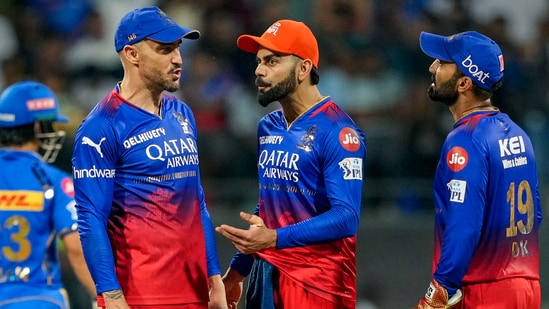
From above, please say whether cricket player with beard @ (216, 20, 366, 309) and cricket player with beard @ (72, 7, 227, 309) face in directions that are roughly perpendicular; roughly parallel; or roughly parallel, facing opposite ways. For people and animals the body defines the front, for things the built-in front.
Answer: roughly perpendicular

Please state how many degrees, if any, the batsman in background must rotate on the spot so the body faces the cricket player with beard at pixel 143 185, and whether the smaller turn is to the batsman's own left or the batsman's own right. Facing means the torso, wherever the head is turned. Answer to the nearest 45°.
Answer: approximately 90° to the batsman's own right

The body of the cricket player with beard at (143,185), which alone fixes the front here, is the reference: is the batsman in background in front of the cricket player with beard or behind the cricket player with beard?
behind

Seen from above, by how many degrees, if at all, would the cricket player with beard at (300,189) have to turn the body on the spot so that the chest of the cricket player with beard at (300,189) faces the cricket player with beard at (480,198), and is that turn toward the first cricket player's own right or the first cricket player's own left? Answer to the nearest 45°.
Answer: approximately 135° to the first cricket player's own left

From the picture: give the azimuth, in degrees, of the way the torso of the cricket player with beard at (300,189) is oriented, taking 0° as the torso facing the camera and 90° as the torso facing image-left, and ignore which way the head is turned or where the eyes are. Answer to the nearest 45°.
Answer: approximately 45°

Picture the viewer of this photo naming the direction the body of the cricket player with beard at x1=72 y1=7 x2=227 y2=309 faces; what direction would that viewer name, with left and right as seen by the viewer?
facing the viewer and to the right of the viewer

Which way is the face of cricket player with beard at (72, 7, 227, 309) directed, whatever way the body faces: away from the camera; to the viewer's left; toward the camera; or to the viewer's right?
to the viewer's right

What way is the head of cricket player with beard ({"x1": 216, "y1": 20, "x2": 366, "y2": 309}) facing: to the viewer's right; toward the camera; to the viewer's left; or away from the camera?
to the viewer's left

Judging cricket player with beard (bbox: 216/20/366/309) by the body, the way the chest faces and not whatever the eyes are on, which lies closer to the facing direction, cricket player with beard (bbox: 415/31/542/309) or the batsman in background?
the batsman in background

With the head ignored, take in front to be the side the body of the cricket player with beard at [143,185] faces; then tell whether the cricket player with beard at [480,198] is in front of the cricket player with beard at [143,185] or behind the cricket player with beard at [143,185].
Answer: in front

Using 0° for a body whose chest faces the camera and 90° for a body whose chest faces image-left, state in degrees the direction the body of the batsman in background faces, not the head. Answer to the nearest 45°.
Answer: approximately 225°

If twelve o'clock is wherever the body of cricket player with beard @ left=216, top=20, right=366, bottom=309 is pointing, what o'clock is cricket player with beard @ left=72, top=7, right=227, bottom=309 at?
cricket player with beard @ left=72, top=7, right=227, bottom=309 is roughly at 1 o'clock from cricket player with beard @ left=216, top=20, right=366, bottom=309.

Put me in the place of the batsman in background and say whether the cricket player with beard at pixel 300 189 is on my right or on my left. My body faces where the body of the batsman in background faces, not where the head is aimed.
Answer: on my right

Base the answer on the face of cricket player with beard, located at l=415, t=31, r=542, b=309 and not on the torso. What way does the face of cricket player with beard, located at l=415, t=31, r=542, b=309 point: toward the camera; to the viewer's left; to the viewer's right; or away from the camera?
to the viewer's left

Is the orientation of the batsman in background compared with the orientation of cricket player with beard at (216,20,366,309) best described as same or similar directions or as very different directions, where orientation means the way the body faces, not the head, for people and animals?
very different directions

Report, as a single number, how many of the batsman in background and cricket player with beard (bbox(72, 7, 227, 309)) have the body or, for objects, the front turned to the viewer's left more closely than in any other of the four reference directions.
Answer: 0

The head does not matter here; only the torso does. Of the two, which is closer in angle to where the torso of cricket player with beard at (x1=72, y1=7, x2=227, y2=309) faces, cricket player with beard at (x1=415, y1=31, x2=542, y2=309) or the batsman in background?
the cricket player with beard

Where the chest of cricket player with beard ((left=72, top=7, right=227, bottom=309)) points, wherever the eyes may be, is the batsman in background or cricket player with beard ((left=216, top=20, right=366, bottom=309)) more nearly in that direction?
the cricket player with beard
